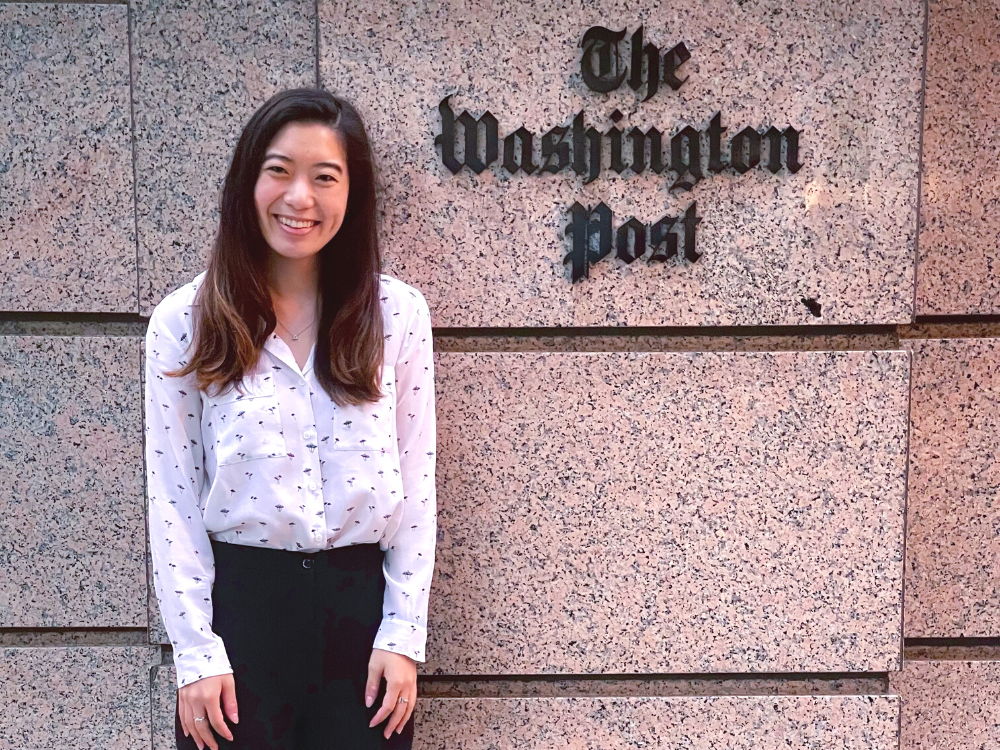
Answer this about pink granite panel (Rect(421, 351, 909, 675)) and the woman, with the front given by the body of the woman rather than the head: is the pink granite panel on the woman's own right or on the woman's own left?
on the woman's own left

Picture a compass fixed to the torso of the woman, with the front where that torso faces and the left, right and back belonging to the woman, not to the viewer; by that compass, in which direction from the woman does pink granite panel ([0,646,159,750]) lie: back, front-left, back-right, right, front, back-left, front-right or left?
back-right

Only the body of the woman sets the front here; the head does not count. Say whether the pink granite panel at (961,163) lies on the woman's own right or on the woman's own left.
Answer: on the woman's own left

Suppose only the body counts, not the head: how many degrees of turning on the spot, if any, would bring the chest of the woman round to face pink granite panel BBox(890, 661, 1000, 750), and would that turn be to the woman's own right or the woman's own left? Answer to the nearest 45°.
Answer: approximately 90° to the woman's own left

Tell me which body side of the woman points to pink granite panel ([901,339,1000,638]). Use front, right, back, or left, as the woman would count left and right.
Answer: left

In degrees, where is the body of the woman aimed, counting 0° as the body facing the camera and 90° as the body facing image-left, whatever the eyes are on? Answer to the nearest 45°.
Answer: approximately 0°

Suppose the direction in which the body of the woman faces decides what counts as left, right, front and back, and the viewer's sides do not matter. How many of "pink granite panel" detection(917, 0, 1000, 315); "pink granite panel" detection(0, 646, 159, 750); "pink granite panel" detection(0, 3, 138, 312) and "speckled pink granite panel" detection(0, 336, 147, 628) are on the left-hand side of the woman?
1
